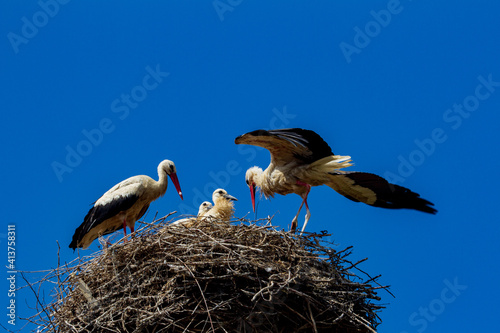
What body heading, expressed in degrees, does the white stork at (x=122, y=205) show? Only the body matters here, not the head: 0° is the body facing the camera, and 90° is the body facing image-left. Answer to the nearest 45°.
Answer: approximately 270°

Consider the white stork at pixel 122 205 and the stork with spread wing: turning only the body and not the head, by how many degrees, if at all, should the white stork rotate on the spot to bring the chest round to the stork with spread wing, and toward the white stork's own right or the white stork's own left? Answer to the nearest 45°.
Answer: approximately 45° to the white stork's own right

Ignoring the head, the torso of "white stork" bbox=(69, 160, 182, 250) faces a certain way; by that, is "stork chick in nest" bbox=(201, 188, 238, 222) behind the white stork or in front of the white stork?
in front
